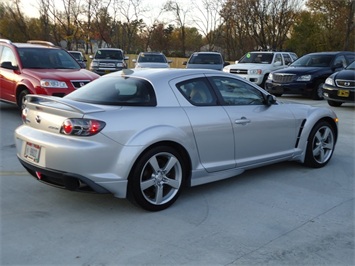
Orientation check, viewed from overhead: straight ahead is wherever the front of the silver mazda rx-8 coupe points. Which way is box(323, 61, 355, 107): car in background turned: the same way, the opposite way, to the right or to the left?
the opposite way

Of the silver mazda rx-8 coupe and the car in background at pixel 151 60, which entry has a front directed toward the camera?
the car in background

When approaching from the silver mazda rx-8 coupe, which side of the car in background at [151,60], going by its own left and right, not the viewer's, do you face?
front

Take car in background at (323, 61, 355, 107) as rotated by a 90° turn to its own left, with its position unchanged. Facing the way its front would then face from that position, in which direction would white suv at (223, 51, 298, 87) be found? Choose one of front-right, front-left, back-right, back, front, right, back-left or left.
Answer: back

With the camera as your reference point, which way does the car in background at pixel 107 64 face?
facing the viewer

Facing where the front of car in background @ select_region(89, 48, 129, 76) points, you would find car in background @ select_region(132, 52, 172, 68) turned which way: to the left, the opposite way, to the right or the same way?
the same way

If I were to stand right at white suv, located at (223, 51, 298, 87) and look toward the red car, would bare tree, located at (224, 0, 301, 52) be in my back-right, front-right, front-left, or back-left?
back-right

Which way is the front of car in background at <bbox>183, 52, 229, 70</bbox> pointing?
toward the camera

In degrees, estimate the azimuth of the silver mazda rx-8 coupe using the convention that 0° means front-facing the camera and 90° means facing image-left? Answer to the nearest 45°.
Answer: approximately 225°

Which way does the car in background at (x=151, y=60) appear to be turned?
toward the camera

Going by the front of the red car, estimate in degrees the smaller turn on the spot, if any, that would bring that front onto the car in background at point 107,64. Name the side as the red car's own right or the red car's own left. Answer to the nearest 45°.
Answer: approximately 135° to the red car's own left

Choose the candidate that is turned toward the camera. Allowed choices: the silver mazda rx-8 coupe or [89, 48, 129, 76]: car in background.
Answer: the car in background

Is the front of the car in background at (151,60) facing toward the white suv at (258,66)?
no

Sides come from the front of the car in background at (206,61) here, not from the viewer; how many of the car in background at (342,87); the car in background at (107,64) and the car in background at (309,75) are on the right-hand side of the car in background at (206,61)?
1

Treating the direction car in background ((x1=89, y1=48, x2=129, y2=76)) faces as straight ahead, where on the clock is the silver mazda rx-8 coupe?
The silver mazda rx-8 coupe is roughly at 12 o'clock from the car in background.

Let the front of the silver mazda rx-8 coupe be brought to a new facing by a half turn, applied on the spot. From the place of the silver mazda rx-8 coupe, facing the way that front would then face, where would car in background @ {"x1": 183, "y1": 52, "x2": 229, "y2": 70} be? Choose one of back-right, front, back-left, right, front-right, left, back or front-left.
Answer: back-right

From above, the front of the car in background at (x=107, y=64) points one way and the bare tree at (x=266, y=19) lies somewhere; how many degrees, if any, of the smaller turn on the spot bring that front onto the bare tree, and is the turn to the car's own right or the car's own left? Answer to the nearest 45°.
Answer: approximately 135° to the car's own left

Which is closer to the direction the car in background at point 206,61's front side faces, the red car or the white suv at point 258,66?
the red car

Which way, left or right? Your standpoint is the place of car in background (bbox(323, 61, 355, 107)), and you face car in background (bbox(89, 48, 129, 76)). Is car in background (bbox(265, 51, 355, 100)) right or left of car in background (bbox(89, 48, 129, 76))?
right

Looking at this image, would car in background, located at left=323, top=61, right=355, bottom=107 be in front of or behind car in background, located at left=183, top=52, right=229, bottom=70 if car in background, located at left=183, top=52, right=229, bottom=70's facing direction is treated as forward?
in front
